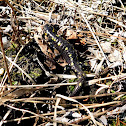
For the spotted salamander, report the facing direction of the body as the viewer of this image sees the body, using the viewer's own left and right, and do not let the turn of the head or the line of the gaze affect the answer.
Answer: facing away from the viewer and to the left of the viewer
